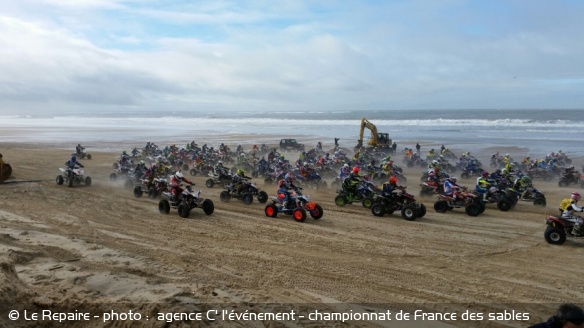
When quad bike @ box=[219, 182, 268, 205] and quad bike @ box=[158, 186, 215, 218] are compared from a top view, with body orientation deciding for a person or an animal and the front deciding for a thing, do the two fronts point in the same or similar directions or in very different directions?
same or similar directions

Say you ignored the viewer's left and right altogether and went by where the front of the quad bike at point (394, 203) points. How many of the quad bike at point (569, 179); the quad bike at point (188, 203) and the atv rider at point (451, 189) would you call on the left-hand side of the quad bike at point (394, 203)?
2

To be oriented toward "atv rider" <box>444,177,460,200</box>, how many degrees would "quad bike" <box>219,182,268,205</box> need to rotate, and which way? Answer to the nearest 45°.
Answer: approximately 45° to its left

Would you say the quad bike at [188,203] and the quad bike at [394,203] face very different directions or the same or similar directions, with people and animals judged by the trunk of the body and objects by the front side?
same or similar directions

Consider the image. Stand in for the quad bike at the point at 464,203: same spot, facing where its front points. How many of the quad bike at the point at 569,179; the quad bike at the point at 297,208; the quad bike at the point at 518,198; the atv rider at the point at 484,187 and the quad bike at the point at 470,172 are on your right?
1

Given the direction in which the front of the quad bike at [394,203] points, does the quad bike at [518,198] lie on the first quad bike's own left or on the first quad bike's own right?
on the first quad bike's own left

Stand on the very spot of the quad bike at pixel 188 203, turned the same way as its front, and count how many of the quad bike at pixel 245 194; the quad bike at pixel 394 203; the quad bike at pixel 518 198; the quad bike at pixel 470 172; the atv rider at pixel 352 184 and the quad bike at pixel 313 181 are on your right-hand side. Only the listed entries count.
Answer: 0

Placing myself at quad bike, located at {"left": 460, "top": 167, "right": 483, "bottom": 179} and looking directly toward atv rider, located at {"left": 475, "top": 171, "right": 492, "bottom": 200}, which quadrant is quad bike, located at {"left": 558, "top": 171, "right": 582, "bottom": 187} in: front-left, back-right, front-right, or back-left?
front-left

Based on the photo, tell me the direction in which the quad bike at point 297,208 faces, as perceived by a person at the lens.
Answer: facing the viewer and to the right of the viewer
